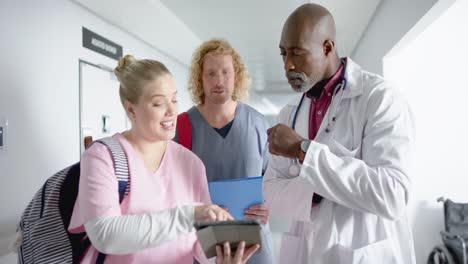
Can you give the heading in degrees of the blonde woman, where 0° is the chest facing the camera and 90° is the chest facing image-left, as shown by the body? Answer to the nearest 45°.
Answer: approximately 315°

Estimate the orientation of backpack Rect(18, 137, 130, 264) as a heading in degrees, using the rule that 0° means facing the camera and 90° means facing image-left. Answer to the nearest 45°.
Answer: approximately 90°

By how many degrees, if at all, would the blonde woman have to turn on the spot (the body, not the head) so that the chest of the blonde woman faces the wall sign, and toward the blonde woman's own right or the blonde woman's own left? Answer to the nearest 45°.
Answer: approximately 135° to the blonde woman's own left

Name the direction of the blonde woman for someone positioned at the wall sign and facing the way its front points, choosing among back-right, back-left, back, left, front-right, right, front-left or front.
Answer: front-right

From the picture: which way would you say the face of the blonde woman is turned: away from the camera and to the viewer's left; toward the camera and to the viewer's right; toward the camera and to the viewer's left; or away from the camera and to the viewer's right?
toward the camera and to the viewer's right

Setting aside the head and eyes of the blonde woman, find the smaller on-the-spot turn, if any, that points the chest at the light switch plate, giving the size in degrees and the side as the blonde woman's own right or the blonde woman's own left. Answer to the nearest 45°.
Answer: approximately 180°
